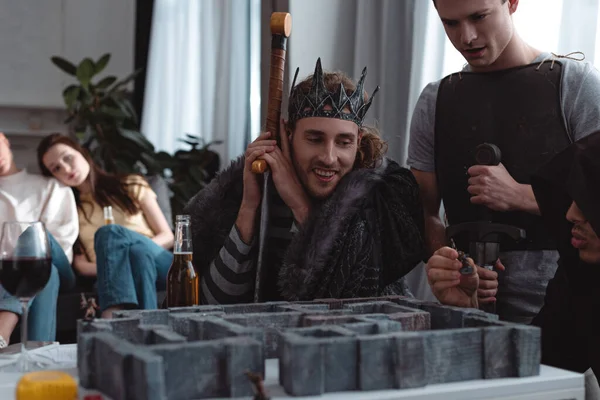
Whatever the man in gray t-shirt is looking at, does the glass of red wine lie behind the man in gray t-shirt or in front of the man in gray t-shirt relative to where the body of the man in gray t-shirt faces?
in front

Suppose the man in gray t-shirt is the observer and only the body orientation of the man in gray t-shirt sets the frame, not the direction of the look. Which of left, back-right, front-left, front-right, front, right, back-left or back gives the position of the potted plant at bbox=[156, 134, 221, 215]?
right

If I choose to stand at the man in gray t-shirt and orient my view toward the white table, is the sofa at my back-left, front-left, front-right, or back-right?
back-right

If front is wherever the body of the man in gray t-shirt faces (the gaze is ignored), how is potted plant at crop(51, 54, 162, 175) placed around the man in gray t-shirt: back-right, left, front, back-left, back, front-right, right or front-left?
right

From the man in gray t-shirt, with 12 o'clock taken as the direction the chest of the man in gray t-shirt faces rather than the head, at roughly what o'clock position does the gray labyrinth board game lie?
The gray labyrinth board game is roughly at 1 o'clock from the man in gray t-shirt.

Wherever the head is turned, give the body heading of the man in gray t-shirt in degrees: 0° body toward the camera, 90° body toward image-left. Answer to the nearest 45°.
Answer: approximately 45°

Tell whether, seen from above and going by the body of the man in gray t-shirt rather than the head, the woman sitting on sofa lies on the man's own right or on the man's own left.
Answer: on the man's own right

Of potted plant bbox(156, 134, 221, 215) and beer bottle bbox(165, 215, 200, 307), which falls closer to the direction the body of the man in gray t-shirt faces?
the beer bottle
